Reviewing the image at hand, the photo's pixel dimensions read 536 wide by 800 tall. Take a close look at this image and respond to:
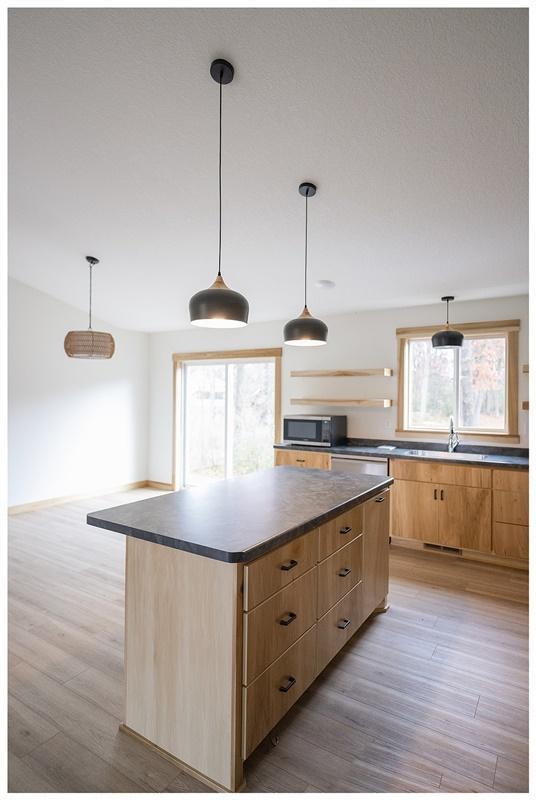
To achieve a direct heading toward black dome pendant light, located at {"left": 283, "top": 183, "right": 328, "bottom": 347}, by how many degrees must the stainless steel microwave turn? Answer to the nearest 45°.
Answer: approximately 45° to its left

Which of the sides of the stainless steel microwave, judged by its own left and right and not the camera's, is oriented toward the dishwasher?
left

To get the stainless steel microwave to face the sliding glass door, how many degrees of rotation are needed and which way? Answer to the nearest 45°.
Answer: approximately 90° to its right

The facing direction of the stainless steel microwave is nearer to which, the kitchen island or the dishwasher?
the kitchen island

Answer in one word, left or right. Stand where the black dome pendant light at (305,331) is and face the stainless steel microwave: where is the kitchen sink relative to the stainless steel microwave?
right

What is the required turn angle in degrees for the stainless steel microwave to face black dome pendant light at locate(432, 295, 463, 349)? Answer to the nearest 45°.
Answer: approximately 90° to its left

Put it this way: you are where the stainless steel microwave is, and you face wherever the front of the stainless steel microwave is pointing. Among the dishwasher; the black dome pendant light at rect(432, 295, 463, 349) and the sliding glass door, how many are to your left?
2

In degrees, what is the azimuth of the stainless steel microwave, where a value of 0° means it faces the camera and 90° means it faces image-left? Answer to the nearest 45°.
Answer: approximately 45°

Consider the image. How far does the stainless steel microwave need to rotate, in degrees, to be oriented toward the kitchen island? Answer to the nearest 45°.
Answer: approximately 45° to its left

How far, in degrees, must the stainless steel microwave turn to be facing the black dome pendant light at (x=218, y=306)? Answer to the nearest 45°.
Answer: approximately 45° to its left
